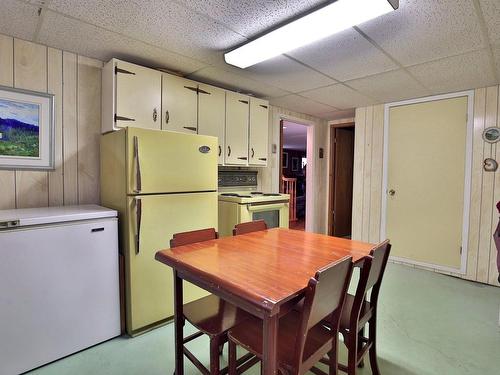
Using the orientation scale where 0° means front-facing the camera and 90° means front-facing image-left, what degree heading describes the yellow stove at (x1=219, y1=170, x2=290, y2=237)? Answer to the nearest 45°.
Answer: approximately 315°

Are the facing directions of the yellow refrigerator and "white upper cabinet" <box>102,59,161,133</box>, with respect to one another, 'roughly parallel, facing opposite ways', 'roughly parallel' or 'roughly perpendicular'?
roughly parallel

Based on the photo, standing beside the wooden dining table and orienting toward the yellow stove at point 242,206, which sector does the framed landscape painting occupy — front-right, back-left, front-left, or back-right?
front-left

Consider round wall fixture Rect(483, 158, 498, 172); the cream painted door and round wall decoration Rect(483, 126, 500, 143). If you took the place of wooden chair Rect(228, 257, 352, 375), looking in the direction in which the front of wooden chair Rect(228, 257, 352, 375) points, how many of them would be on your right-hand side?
3

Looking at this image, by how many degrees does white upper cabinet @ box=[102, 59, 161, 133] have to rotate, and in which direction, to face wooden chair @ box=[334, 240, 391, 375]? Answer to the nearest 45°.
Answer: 0° — it already faces it

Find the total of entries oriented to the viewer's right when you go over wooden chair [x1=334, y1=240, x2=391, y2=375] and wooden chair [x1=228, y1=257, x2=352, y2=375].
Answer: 0

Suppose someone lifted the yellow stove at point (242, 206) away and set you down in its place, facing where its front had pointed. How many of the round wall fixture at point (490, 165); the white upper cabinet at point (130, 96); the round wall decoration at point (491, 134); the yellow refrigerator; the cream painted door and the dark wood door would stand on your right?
2

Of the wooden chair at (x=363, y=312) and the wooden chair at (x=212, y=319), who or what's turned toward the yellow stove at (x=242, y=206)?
the wooden chair at (x=363, y=312)

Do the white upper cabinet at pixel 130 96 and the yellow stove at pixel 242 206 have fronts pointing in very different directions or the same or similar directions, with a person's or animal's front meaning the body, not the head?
same or similar directions

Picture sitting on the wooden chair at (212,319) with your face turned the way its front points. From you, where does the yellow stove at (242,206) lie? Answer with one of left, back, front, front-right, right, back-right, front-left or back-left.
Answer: back-left

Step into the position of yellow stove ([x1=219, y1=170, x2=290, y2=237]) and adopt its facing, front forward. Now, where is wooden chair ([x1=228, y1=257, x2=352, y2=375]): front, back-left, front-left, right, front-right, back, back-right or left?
front-right

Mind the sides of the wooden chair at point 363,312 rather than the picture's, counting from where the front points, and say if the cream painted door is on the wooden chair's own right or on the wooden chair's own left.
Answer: on the wooden chair's own right

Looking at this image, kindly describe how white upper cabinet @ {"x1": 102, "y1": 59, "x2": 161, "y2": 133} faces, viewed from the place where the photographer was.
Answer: facing the viewer and to the right of the viewer

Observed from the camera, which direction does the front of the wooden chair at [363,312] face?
facing away from the viewer and to the left of the viewer

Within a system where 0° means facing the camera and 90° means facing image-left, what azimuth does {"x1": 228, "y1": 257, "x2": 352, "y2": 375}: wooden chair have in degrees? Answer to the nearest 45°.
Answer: approximately 135°

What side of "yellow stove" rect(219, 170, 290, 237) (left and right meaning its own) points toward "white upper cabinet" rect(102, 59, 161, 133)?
right

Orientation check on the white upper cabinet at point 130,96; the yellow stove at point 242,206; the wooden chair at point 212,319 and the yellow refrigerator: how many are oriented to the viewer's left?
0
